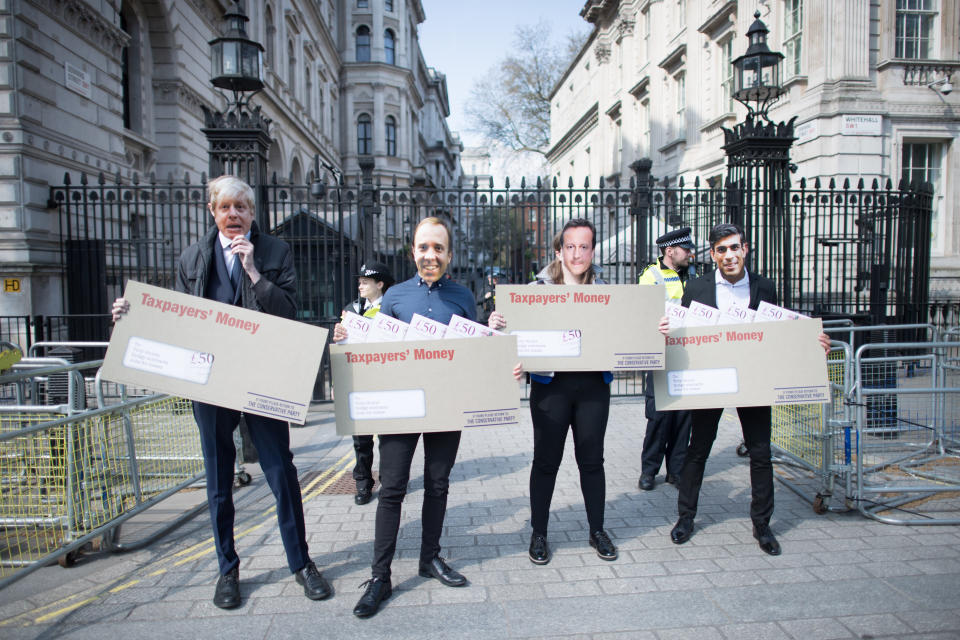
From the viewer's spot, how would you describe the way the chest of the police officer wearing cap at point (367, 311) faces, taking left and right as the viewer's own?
facing the viewer and to the left of the viewer

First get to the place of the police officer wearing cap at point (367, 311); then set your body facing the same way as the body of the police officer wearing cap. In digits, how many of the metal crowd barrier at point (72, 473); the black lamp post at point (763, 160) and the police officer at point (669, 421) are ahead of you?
1

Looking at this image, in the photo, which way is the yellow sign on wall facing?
toward the camera

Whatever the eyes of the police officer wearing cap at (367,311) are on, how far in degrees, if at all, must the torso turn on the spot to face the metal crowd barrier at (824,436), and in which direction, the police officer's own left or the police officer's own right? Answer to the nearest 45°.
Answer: approximately 135° to the police officer's own left

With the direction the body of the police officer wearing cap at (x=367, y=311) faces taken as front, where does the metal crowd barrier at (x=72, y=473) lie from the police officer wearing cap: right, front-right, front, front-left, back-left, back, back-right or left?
front

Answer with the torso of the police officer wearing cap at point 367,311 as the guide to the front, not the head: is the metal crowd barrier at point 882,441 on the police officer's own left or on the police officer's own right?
on the police officer's own left

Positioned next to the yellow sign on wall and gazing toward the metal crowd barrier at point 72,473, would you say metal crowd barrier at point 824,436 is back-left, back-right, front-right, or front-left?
front-left

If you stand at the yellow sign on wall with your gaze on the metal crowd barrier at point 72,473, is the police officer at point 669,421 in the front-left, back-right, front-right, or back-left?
front-left

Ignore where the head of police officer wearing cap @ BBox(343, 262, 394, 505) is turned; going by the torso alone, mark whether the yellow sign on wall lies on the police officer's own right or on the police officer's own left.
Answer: on the police officer's own right

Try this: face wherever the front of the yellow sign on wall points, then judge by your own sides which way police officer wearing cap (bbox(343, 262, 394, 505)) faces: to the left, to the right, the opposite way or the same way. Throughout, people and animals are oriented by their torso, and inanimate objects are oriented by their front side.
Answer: to the right

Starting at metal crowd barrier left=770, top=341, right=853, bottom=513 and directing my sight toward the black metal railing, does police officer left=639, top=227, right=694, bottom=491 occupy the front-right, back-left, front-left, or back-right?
front-left

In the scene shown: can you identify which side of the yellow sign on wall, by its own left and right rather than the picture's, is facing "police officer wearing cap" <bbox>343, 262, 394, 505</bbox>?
front

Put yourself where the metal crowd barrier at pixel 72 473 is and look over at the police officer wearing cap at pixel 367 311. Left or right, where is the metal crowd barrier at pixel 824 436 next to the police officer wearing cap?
right

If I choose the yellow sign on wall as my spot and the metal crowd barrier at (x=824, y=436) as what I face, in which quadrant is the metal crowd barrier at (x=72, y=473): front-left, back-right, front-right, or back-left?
front-right

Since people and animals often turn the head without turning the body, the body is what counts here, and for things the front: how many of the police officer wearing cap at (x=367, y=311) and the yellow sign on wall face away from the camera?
0

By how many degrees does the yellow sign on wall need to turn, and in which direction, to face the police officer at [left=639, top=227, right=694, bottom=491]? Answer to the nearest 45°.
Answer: approximately 45° to its left
